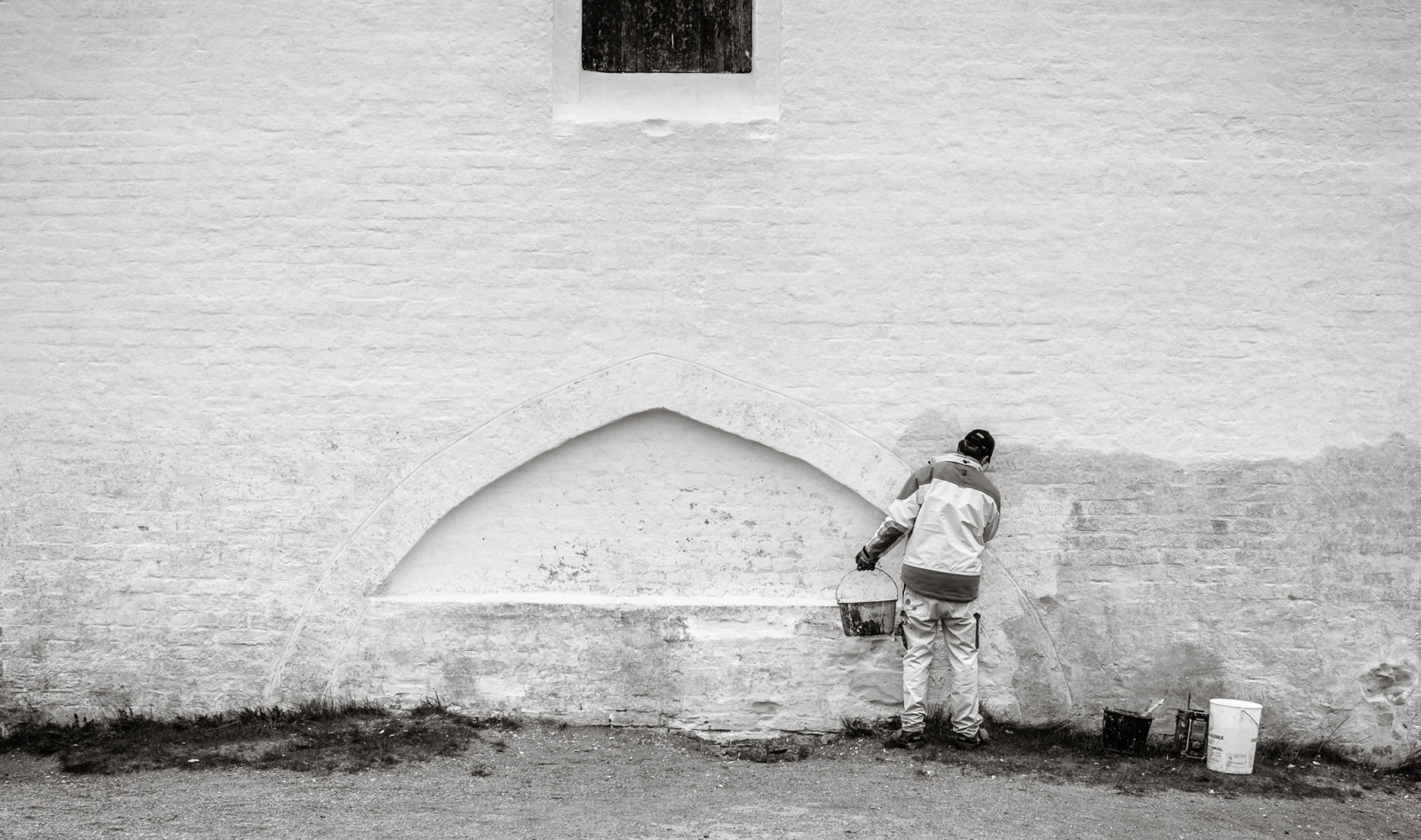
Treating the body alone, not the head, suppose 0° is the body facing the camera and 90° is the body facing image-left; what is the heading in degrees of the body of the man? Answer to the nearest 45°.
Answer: approximately 180°
